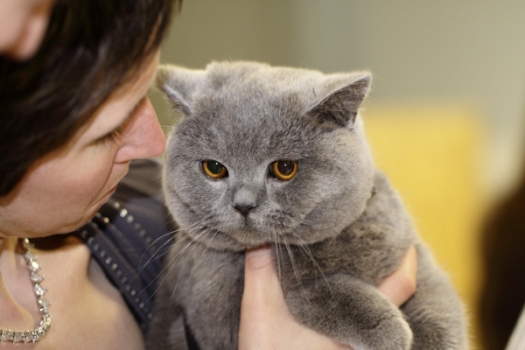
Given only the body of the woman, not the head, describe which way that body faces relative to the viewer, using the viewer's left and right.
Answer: facing the viewer and to the right of the viewer

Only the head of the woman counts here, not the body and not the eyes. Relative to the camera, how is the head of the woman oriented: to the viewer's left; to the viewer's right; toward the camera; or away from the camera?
to the viewer's right

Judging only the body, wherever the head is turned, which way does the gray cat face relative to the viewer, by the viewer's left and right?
facing the viewer and to the left of the viewer
